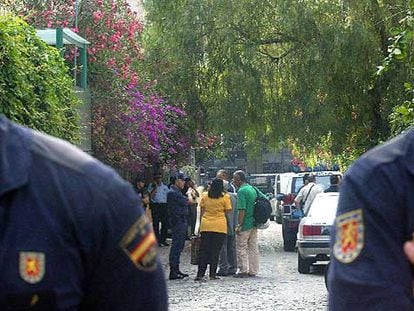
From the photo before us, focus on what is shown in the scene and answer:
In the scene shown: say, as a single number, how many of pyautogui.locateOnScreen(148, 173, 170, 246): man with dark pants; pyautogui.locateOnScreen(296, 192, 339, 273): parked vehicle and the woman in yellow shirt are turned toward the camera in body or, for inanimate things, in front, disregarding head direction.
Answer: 1

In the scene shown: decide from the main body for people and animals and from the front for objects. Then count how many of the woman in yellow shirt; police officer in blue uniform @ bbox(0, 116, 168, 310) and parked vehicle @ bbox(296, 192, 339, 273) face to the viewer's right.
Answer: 0

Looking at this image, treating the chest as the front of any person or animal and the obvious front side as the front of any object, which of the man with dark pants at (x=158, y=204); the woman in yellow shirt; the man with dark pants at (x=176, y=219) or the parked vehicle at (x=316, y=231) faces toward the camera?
the man with dark pants at (x=158, y=204)

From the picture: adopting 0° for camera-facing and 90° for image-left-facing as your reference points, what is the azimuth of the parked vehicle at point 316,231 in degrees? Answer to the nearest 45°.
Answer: approximately 180°

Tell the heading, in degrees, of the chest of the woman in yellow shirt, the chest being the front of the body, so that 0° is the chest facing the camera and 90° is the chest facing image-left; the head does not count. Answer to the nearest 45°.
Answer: approximately 180°

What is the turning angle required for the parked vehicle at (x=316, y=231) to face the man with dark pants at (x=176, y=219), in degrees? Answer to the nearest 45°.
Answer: approximately 90° to its left

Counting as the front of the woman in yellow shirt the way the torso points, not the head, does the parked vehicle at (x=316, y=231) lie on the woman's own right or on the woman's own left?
on the woman's own right

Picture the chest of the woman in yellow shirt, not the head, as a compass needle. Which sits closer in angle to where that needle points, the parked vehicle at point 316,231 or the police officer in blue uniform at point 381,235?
the parked vehicle

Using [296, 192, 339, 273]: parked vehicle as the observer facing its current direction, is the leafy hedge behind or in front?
behind

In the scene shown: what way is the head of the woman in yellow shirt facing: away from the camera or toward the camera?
away from the camera

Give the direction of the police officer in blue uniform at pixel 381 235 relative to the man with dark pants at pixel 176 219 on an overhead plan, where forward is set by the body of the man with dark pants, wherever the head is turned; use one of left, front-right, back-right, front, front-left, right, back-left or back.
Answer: right
